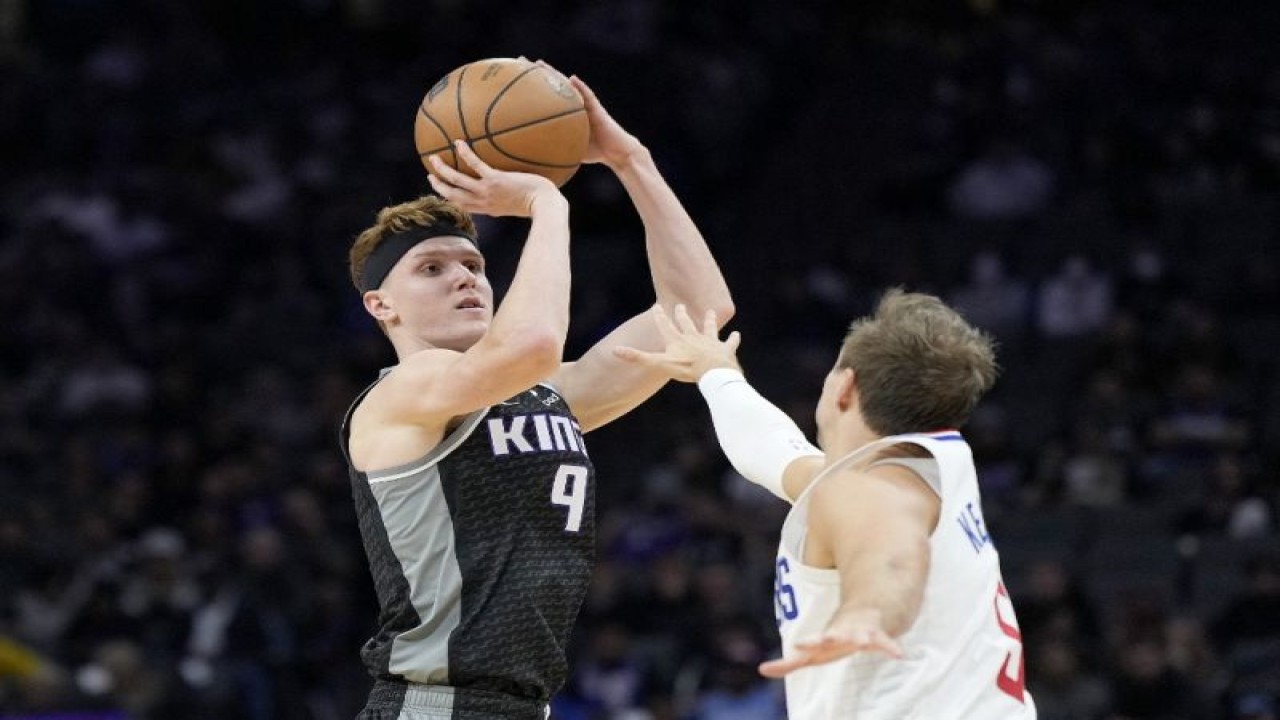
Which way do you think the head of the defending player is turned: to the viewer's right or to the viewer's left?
to the viewer's left

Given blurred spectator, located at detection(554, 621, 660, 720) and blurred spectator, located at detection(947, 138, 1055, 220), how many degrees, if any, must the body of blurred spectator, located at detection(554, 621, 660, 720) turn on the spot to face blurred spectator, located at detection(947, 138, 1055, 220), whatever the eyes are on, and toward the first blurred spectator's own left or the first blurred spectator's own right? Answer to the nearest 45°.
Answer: approximately 135° to the first blurred spectator's own left

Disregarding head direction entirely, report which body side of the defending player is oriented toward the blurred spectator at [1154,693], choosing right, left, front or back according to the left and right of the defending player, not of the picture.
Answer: right

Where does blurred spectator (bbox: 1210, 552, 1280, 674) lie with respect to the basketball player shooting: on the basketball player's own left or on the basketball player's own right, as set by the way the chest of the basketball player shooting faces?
on the basketball player's own left

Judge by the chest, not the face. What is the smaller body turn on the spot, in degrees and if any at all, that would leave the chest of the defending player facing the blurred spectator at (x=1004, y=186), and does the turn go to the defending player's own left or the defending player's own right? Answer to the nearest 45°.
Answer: approximately 90° to the defending player's own right

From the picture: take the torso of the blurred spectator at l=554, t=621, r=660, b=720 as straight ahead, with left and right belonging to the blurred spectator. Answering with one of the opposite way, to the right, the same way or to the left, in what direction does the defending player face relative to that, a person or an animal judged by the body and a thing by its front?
to the right

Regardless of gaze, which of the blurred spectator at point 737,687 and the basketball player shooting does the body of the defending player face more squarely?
the basketball player shooting

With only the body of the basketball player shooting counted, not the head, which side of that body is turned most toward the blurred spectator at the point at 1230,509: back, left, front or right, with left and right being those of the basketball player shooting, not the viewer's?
left

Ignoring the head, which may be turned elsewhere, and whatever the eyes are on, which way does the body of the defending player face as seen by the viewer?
to the viewer's left

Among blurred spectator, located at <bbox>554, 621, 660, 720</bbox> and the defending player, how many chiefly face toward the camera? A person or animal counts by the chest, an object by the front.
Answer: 1

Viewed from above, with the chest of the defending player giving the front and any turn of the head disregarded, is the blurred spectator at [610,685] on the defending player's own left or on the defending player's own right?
on the defending player's own right

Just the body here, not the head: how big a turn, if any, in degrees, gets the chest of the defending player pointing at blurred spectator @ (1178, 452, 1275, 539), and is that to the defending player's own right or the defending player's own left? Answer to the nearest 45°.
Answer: approximately 90° to the defending player's own right
